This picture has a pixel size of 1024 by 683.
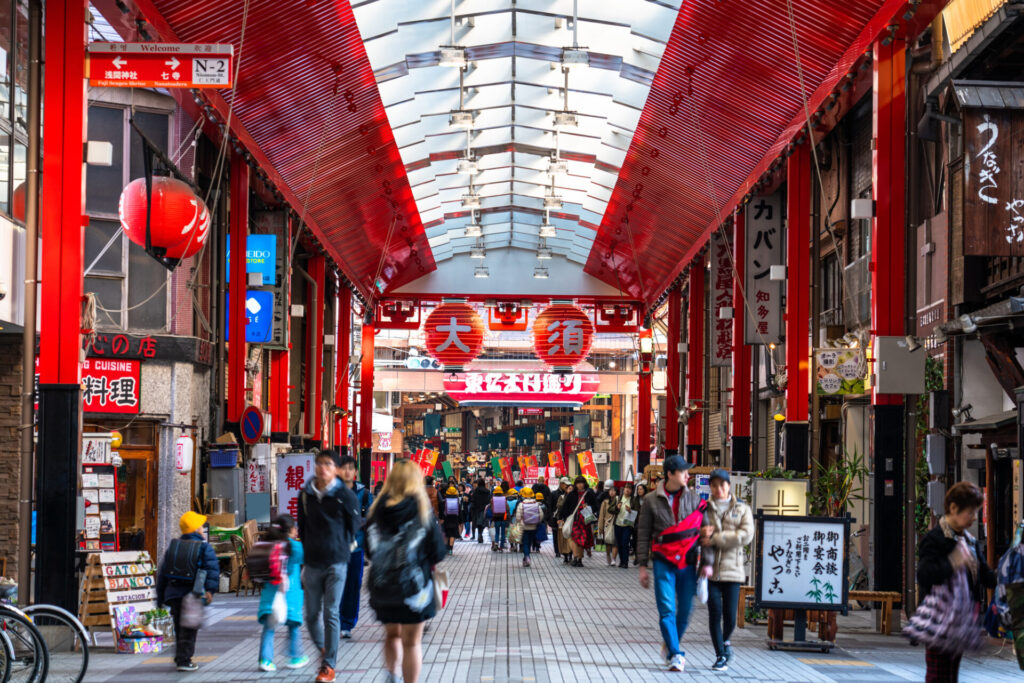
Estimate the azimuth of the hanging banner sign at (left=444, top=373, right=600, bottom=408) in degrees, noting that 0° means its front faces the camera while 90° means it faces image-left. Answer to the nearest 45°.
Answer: approximately 0°

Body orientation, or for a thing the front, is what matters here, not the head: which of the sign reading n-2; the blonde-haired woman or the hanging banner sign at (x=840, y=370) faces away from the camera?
the blonde-haired woman

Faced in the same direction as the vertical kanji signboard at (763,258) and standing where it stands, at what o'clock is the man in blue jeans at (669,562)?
The man in blue jeans is roughly at 12 o'clock from the vertical kanji signboard.

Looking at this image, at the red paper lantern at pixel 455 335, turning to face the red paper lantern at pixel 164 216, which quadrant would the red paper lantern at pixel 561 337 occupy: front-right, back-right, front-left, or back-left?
back-left

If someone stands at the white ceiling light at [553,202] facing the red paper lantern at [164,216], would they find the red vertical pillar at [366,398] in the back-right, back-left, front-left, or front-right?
back-right

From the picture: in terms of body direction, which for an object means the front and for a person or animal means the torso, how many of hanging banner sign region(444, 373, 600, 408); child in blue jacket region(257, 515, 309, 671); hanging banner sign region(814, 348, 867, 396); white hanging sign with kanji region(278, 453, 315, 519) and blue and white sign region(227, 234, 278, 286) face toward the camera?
4

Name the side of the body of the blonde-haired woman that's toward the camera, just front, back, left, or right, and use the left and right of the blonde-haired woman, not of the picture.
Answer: back

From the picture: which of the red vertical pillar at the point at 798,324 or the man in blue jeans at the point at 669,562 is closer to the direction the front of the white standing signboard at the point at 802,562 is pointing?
the man in blue jeans

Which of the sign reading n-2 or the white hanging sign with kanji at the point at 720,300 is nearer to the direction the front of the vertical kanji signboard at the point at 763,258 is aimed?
the sign reading n-2

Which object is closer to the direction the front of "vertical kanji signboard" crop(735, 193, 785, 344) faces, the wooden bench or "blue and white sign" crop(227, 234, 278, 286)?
the wooden bench

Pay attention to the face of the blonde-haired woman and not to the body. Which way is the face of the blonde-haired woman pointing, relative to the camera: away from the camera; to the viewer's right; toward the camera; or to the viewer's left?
away from the camera
